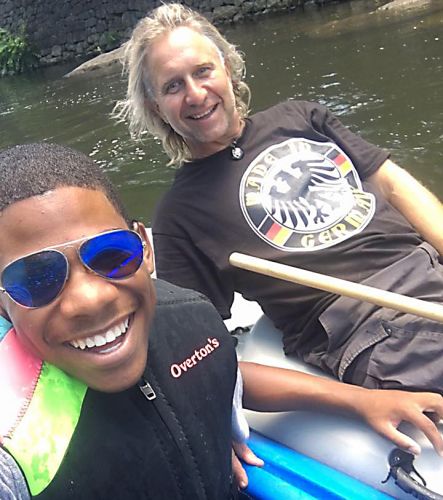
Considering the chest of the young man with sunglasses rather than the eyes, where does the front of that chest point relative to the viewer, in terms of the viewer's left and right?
facing the viewer
